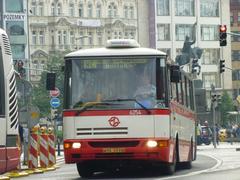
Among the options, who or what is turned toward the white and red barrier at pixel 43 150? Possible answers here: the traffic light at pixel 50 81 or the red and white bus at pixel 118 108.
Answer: the traffic light

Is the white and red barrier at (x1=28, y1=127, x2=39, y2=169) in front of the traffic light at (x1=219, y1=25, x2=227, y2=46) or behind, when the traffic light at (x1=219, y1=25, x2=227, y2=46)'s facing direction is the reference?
in front
